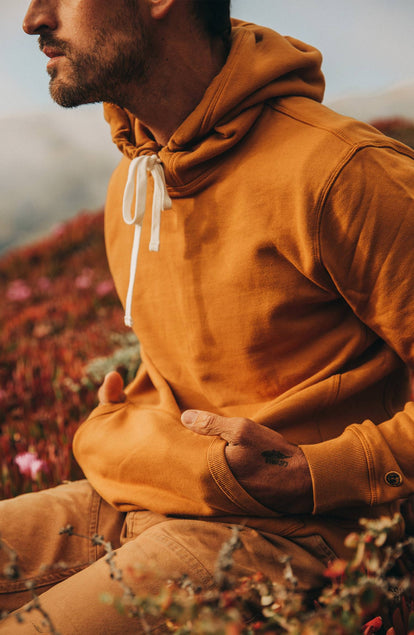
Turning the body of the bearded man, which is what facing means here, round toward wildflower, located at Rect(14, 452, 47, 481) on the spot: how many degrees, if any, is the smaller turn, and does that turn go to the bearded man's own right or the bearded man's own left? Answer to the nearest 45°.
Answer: approximately 90° to the bearded man's own right

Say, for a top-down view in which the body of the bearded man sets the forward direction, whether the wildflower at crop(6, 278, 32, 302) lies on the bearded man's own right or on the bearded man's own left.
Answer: on the bearded man's own right

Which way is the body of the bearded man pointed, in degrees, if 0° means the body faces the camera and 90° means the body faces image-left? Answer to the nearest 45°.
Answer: approximately 45°

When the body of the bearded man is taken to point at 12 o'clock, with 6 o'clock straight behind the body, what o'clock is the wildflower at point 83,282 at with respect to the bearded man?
The wildflower is roughly at 4 o'clock from the bearded man.

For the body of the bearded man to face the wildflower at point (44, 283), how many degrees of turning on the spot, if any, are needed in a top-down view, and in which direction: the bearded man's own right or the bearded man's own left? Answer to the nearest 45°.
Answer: approximately 135° to the bearded man's own right

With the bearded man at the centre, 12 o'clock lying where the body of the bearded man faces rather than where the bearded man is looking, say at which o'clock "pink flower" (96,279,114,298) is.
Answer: The pink flower is roughly at 4 o'clock from the bearded man.

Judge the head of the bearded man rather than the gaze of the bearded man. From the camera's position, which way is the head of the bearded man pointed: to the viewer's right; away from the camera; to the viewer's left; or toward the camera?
to the viewer's left
